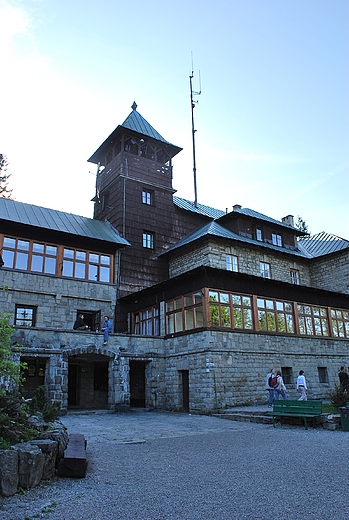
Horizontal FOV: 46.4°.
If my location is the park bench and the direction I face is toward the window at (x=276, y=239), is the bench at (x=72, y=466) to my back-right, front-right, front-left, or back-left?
back-left

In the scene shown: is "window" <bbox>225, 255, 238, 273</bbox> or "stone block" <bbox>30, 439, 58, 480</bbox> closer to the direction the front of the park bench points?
the stone block

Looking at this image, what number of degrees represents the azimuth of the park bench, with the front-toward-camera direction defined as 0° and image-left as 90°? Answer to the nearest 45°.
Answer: approximately 45°

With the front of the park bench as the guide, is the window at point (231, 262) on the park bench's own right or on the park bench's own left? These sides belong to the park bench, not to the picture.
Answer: on the park bench's own right

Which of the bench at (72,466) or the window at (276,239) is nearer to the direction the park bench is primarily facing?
the bench

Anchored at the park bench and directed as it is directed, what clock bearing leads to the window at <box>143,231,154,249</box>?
The window is roughly at 3 o'clock from the park bench.

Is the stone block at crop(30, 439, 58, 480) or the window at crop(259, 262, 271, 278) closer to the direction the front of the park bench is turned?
the stone block

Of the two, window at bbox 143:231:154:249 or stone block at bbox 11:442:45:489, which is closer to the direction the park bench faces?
the stone block

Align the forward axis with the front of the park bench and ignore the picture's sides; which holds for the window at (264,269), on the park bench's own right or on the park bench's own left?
on the park bench's own right

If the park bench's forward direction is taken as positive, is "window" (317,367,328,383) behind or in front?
behind

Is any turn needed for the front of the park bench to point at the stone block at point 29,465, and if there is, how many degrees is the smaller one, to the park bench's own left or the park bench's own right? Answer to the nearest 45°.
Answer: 0° — it already faces it

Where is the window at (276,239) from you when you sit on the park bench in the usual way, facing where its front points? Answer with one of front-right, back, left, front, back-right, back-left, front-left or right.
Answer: back-right

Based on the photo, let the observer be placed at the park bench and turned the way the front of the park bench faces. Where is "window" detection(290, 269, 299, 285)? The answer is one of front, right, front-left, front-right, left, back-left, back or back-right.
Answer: back-right

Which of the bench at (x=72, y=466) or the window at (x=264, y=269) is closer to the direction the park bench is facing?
the bench
